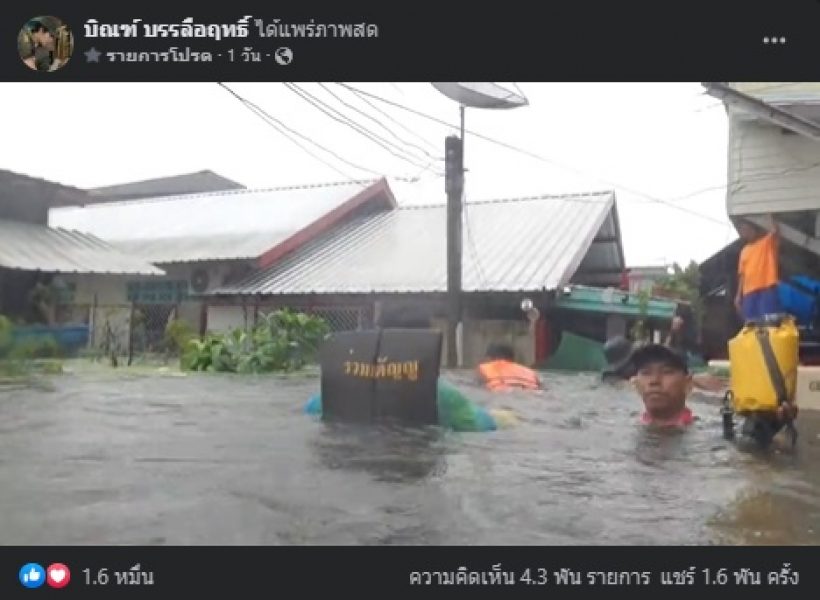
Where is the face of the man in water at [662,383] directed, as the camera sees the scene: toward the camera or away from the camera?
toward the camera

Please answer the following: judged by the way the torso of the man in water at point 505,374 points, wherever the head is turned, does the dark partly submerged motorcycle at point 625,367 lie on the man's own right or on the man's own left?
on the man's own right

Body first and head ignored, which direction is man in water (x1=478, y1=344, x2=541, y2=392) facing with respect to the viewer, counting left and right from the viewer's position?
facing away from the viewer
